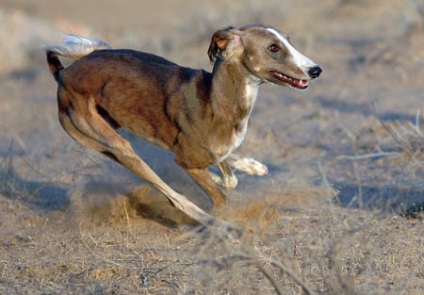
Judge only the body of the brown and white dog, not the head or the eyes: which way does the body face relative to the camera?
to the viewer's right
